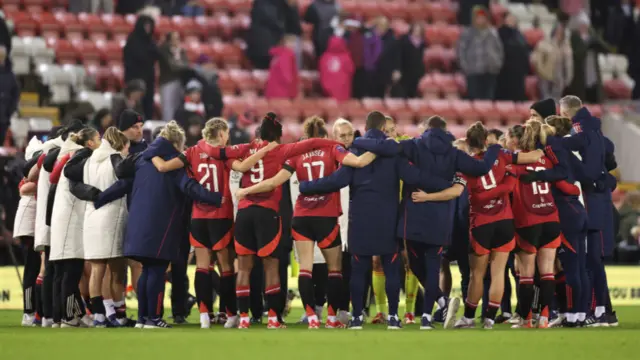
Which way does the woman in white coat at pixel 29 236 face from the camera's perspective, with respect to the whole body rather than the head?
to the viewer's right

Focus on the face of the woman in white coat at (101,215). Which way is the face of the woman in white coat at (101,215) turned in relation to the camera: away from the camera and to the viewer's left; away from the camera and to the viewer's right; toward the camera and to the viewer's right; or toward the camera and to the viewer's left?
away from the camera and to the viewer's right

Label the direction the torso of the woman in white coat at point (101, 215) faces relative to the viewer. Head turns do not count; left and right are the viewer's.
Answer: facing away from the viewer and to the right of the viewer

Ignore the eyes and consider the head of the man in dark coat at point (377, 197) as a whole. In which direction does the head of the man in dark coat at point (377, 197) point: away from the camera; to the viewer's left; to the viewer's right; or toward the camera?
away from the camera

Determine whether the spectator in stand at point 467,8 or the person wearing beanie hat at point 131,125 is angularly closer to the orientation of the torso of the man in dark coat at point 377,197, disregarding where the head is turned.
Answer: the spectator in stand

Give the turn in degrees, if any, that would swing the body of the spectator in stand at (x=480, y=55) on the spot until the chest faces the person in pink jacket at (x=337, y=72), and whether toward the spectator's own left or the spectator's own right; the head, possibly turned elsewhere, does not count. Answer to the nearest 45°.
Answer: approximately 90° to the spectator's own right

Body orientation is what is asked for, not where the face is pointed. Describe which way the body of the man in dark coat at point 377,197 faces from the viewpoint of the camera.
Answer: away from the camera

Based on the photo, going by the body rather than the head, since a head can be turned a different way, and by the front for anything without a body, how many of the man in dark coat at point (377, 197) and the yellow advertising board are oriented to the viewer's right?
0

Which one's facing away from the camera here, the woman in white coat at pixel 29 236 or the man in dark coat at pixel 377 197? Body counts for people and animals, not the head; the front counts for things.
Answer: the man in dark coat

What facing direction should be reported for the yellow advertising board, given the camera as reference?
facing the viewer

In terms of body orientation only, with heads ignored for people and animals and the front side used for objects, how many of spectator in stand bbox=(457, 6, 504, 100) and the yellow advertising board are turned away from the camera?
0

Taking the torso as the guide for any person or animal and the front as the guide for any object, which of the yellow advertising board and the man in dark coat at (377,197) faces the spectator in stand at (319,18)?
the man in dark coat
